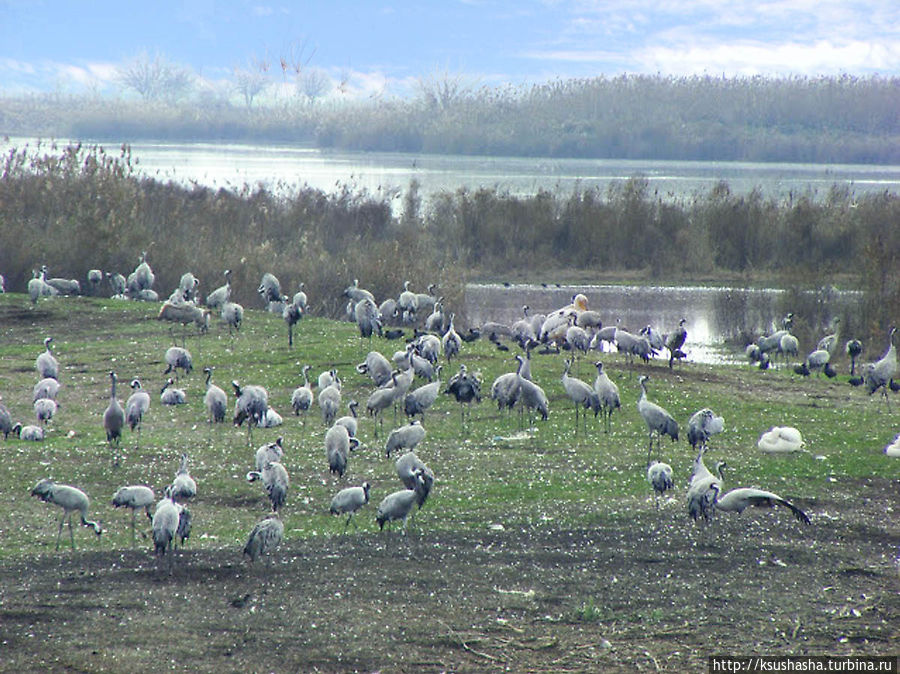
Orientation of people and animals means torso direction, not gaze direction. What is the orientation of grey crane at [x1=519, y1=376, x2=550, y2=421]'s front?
to the viewer's left

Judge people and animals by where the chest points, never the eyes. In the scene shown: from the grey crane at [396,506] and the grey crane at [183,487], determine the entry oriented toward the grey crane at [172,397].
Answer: the grey crane at [183,487]

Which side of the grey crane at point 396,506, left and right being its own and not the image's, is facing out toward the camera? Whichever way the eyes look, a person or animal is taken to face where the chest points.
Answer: right

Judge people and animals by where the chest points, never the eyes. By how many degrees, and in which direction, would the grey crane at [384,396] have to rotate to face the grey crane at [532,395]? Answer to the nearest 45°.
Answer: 0° — it already faces it

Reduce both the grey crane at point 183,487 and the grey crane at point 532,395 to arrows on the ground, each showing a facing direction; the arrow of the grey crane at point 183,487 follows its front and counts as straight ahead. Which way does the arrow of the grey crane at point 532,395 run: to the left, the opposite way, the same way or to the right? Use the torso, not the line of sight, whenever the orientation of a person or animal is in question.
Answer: to the left

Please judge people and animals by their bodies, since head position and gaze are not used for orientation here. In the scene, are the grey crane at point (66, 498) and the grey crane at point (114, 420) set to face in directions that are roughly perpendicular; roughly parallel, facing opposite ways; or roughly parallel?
roughly perpendicular

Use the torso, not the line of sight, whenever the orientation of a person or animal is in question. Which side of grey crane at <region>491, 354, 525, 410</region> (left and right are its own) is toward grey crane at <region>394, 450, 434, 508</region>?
right

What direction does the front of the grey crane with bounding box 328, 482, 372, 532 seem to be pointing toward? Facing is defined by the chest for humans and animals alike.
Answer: to the viewer's right
